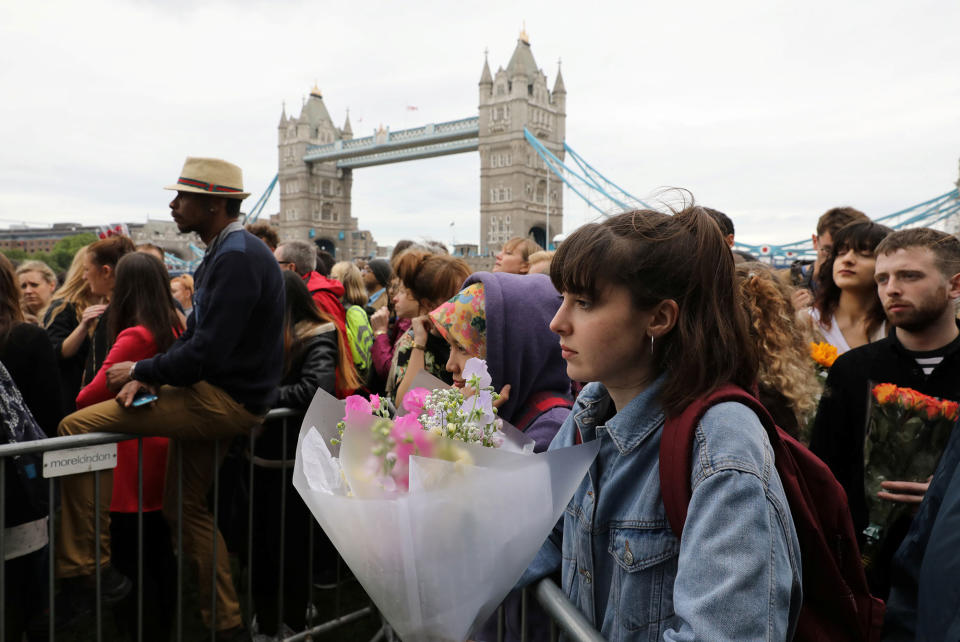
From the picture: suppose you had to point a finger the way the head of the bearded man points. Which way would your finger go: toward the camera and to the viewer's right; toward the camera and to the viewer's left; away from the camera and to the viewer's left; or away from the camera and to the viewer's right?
toward the camera and to the viewer's left

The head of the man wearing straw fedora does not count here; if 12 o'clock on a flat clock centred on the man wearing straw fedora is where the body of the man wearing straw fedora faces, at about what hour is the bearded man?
The bearded man is roughly at 7 o'clock from the man wearing straw fedora.

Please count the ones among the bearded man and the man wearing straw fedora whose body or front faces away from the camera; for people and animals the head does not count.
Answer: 0

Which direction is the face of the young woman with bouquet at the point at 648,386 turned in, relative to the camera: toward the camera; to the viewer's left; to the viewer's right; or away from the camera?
to the viewer's left

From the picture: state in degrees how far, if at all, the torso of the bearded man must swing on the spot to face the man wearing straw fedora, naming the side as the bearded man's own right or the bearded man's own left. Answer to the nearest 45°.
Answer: approximately 45° to the bearded man's own right

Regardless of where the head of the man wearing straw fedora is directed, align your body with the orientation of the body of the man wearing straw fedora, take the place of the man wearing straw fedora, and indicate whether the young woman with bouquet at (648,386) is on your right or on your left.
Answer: on your left

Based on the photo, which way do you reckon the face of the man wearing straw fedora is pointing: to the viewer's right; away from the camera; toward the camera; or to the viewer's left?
to the viewer's left

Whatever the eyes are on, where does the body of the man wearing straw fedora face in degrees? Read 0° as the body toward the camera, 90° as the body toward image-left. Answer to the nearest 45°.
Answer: approximately 90°

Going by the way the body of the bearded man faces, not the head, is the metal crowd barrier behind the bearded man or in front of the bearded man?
in front

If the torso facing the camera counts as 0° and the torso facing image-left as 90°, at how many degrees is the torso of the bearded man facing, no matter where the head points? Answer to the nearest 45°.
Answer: approximately 45°

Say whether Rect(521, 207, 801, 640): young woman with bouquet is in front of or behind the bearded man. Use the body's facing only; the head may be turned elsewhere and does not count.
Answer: in front
